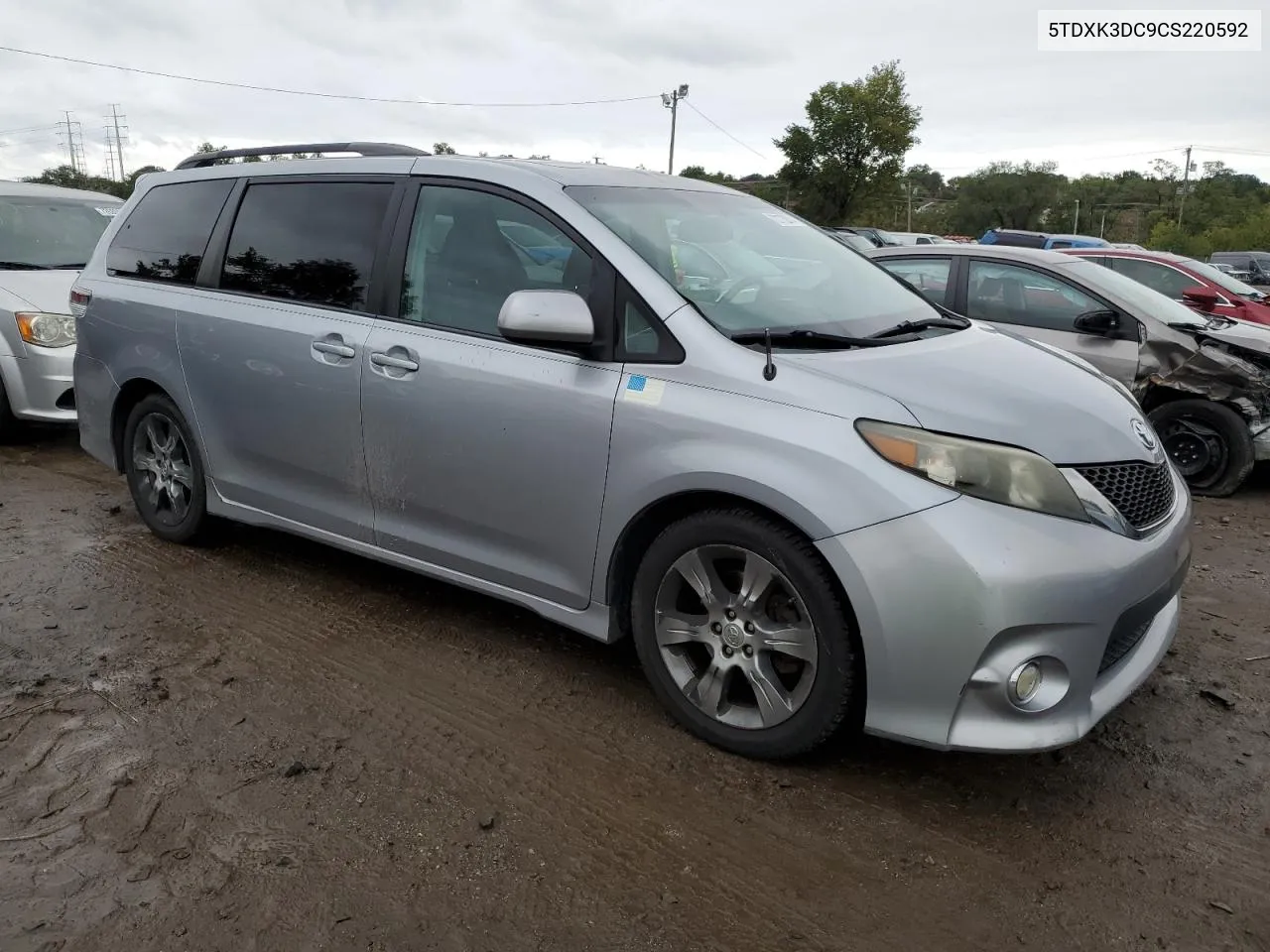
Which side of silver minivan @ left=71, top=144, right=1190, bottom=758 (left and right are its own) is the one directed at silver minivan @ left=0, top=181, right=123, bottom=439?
back

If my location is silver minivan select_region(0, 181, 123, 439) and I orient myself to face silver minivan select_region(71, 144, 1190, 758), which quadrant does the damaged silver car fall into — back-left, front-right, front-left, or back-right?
front-left

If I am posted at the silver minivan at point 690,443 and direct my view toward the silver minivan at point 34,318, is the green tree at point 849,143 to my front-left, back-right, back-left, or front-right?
front-right

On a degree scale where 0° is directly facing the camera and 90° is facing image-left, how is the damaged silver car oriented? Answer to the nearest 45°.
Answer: approximately 315°

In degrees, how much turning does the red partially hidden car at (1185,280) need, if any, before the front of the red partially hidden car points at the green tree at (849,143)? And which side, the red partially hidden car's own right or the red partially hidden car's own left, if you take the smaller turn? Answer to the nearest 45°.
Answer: approximately 135° to the red partially hidden car's own left

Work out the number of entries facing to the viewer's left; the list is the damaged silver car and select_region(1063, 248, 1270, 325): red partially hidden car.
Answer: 0

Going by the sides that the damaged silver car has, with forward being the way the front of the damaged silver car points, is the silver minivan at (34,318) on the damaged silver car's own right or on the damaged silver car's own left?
on the damaged silver car's own right

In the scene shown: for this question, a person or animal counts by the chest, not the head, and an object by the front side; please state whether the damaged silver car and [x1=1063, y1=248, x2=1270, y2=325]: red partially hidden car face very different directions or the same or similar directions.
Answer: same or similar directions

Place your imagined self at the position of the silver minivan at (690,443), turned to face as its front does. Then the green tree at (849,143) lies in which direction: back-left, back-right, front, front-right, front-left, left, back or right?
back-left
